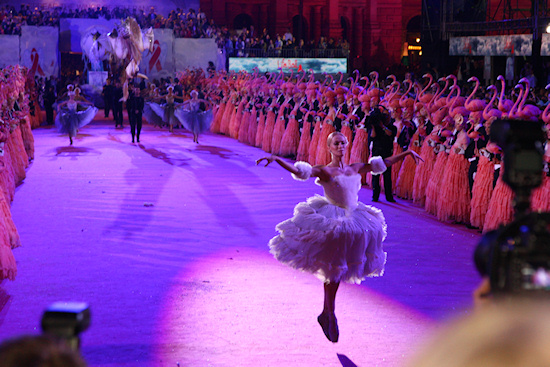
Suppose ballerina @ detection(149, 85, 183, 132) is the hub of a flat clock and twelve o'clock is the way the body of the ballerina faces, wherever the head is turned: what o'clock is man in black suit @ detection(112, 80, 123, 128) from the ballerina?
The man in black suit is roughly at 4 o'clock from the ballerina.

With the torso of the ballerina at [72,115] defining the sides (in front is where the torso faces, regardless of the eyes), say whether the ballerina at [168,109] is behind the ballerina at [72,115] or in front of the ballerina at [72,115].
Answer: behind

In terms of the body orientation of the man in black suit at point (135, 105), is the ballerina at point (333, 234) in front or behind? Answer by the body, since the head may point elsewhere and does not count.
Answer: in front

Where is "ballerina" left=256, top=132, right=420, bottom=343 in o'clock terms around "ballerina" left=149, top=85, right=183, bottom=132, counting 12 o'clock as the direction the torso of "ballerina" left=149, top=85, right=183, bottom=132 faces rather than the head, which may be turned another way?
"ballerina" left=256, top=132, right=420, bottom=343 is roughly at 12 o'clock from "ballerina" left=149, top=85, right=183, bottom=132.

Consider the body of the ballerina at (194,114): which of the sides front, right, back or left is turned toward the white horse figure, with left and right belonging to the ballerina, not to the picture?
back

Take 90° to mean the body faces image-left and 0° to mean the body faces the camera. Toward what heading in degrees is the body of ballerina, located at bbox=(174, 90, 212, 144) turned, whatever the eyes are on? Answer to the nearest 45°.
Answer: approximately 0°
